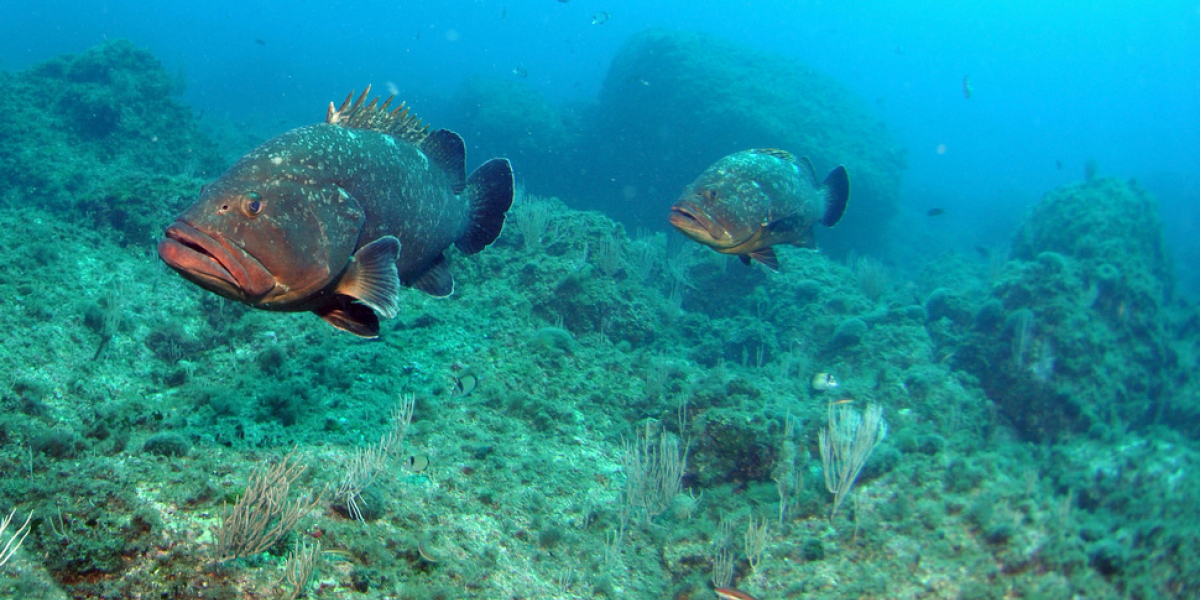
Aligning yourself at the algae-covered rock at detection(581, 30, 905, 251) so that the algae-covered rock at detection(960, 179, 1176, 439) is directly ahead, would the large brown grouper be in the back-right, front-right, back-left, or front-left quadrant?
front-right

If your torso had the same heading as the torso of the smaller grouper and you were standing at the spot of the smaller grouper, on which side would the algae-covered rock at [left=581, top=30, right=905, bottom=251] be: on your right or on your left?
on your right

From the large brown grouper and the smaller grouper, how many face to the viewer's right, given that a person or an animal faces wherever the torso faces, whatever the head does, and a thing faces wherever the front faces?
0

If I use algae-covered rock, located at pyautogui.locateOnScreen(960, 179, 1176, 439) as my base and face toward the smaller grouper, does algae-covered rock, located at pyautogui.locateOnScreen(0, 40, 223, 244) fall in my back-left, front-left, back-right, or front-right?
front-right

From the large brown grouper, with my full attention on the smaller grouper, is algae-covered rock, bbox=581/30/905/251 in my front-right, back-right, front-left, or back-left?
front-left

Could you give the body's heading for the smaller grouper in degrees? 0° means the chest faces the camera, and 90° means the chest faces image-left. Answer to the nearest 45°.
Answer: approximately 45°

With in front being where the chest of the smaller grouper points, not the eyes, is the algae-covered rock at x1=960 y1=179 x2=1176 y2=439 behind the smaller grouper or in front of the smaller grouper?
behind

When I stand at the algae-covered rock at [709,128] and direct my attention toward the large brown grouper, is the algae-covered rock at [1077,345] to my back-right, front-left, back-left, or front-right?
front-left
